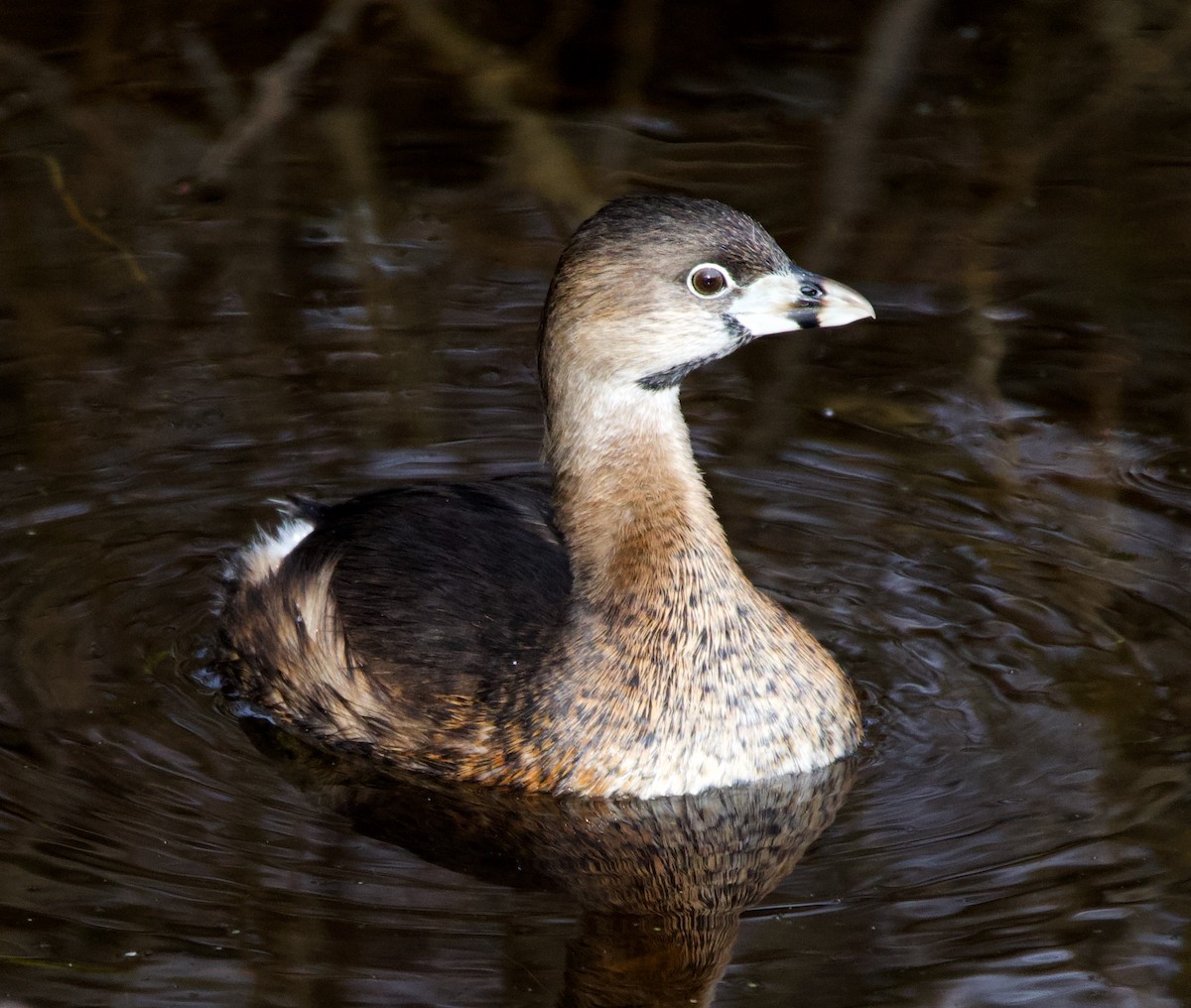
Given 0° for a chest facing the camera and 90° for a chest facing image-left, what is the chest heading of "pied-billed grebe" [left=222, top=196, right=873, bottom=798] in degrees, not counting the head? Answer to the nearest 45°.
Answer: approximately 315°
